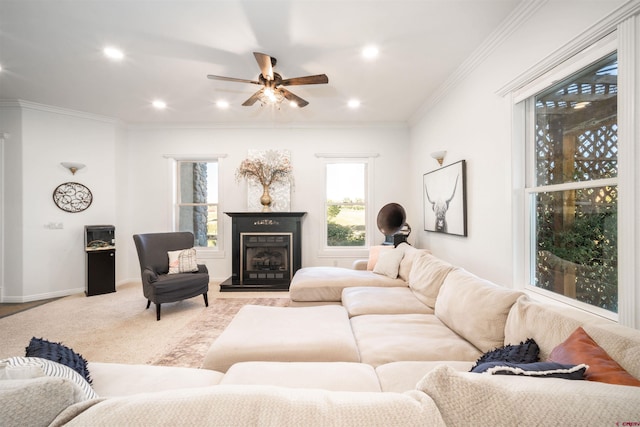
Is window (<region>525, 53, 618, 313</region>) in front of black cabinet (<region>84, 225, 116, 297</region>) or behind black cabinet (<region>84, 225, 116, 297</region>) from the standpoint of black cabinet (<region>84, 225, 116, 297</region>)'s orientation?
in front

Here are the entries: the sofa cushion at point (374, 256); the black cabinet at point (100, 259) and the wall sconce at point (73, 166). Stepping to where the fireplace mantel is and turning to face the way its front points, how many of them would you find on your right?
2

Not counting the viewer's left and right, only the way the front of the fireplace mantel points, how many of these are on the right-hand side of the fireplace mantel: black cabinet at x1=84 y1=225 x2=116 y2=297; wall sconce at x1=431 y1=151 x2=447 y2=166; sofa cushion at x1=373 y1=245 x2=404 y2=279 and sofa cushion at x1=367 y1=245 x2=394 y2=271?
1

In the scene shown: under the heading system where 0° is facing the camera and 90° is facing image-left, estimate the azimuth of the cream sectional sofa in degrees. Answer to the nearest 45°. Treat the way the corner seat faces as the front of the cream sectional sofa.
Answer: approximately 135°

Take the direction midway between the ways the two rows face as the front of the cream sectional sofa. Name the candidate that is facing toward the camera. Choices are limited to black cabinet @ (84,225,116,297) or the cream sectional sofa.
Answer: the black cabinet

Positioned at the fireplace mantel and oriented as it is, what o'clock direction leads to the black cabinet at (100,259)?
The black cabinet is roughly at 3 o'clock from the fireplace mantel.

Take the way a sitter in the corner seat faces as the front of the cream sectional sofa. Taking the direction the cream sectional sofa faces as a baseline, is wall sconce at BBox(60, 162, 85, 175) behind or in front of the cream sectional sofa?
in front

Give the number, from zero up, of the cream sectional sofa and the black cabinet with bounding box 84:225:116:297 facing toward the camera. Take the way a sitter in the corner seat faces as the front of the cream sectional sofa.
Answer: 1

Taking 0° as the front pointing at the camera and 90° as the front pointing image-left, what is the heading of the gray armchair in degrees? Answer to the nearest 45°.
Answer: approximately 315°

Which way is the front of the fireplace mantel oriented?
toward the camera

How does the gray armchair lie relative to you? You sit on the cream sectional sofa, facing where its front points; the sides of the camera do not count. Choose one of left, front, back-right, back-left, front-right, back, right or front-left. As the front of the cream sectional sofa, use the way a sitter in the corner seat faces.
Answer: front

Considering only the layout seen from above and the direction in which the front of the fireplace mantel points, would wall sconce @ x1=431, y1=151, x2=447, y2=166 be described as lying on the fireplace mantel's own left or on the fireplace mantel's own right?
on the fireplace mantel's own left

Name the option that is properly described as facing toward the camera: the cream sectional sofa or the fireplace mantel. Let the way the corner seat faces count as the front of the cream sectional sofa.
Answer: the fireplace mantel

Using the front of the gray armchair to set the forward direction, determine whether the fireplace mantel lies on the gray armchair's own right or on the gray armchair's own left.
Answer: on the gray armchair's own left
